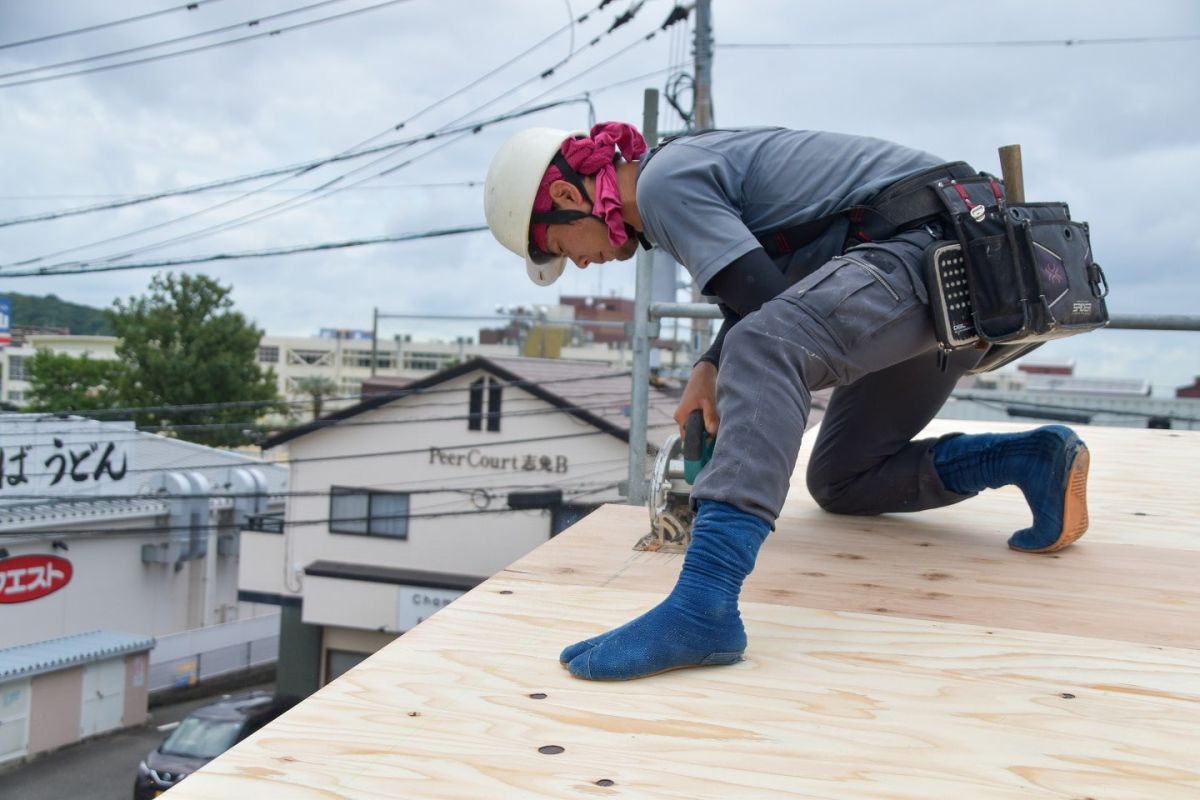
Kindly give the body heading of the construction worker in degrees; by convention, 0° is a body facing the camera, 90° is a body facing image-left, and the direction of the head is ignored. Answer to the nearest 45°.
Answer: approximately 90°

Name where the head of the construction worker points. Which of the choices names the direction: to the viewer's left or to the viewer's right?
to the viewer's left

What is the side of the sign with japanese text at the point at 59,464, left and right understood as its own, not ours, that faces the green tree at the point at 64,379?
back

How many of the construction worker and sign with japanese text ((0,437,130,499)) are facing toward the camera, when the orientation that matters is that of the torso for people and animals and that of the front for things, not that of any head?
1

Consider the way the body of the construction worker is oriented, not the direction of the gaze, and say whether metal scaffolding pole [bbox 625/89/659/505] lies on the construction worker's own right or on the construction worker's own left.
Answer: on the construction worker's own right

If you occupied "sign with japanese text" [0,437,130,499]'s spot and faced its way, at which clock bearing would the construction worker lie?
The construction worker is roughly at 12 o'clock from the sign with japanese text.

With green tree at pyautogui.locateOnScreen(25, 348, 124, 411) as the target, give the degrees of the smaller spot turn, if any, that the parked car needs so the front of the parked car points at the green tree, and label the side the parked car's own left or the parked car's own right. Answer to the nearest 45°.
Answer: approximately 135° to the parked car's own right

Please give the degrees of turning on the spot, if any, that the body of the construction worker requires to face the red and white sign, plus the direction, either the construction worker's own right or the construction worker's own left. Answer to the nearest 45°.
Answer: approximately 45° to the construction worker's own right

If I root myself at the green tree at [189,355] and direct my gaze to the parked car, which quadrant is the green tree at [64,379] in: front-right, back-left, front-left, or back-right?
back-right

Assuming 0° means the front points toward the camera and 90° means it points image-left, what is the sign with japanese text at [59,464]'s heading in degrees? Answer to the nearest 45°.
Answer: approximately 0°
